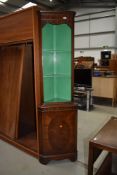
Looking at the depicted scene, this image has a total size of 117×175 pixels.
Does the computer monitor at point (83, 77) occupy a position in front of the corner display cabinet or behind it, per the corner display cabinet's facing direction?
behind

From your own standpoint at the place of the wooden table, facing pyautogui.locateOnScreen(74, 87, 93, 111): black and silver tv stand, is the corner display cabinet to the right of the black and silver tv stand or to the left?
left

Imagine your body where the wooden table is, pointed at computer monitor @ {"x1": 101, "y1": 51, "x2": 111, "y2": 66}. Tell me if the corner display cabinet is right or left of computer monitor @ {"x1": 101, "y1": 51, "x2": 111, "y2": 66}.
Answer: left

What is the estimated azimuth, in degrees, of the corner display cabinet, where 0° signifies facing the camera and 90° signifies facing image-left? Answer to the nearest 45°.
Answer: approximately 0°

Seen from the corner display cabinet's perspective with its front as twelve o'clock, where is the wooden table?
The wooden table is roughly at 11 o'clock from the corner display cabinet.

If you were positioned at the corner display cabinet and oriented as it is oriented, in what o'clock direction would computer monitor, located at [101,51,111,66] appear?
The computer monitor is roughly at 7 o'clock from the corner display cabinet.

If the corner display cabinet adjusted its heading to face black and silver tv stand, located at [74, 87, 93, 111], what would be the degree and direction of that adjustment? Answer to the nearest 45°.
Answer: approximately 135° to its left

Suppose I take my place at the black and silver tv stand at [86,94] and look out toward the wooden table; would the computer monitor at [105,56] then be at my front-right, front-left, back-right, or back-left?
back-left

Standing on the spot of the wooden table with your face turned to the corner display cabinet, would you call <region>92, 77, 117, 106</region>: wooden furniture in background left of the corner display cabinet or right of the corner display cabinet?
right

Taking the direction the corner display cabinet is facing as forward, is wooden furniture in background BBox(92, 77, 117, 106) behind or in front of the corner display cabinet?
behind

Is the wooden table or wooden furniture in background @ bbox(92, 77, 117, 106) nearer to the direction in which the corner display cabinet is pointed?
the wooden table
